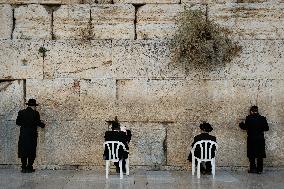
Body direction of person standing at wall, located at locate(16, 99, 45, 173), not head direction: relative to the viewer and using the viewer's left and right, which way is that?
facing away from the viewer and to the right of the viewer

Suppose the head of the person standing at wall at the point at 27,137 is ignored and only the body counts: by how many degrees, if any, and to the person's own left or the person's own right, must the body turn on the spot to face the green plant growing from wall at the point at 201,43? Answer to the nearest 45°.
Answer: approximately 45° to the person's own right

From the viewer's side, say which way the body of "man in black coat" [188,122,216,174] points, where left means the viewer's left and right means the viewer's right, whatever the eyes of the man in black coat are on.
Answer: facing away from the viewer

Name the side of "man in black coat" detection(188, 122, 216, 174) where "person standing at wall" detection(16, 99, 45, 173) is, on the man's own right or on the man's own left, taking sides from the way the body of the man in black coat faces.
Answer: on the man's own left

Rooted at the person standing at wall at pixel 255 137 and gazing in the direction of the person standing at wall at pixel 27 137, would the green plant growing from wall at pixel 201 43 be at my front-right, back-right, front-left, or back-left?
front-right

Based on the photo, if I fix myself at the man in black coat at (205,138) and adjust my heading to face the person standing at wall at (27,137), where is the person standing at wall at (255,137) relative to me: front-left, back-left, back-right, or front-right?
back-right

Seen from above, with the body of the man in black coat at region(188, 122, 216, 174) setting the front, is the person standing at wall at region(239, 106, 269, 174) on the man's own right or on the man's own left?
on the man's own right

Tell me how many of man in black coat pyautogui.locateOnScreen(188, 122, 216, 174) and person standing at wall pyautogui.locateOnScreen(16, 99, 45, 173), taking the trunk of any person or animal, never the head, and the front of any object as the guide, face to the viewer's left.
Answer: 0

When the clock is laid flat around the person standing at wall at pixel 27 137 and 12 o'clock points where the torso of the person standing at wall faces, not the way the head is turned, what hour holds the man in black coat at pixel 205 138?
The man in black coat is roughly at 2 o'clock from the person standing at wall.

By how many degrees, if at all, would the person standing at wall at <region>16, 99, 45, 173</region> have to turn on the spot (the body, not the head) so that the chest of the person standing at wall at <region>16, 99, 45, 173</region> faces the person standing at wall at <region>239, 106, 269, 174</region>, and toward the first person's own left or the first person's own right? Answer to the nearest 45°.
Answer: approximately 45° to the first person's own right
